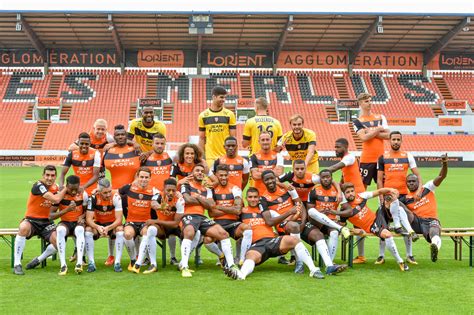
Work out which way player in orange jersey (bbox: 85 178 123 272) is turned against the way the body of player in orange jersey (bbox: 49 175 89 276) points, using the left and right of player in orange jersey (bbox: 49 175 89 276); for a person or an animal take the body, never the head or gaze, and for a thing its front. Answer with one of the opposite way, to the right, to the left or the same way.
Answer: the same way

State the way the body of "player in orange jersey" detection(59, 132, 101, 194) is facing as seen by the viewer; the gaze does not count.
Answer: toward the camera

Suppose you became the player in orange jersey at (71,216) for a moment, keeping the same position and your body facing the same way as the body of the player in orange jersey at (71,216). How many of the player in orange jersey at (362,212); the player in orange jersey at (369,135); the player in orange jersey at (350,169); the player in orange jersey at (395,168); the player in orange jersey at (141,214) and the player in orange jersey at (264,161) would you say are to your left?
6

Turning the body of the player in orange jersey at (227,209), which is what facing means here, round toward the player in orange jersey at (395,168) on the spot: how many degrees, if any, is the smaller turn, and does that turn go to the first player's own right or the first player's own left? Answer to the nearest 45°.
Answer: approximately 90° to the first player's own left

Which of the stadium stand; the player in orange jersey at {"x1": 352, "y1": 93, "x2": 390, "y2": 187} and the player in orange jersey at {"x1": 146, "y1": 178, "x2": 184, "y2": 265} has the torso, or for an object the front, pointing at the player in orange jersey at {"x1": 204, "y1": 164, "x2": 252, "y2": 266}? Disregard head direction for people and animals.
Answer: the stadium stand

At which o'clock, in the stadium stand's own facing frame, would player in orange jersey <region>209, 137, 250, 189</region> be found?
The player in orange jersey is roughly at 12 o'clock from the stadium stand.

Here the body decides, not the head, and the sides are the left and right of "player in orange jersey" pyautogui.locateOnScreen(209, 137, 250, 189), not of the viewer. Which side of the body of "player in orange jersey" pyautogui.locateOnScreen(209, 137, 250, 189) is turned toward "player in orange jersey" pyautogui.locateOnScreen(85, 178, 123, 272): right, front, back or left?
right

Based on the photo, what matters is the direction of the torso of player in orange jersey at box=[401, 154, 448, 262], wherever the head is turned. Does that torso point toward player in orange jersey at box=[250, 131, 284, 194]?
no

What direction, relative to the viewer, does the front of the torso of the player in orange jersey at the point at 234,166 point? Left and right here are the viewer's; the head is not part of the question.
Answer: facing the viewer

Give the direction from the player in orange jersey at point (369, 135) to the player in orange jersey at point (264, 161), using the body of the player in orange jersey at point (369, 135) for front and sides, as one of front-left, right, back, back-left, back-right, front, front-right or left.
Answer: right

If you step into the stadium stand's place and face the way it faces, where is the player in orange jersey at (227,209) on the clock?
The player in orange jersey is roughly at 12 o'clock from the stadium stand.

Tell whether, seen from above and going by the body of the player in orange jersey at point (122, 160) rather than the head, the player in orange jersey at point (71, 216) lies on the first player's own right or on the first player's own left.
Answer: on the first player's own right

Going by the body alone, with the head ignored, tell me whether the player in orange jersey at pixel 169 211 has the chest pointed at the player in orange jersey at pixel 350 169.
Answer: no

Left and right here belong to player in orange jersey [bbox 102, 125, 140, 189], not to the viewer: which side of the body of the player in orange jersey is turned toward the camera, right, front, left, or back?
front

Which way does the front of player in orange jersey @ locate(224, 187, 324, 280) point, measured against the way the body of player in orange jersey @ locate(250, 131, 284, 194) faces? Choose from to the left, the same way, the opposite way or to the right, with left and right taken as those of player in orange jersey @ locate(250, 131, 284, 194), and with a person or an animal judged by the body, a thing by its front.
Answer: the same way

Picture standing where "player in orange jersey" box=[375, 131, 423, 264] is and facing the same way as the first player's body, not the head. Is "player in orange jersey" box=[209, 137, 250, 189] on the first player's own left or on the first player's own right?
on the first player's own right

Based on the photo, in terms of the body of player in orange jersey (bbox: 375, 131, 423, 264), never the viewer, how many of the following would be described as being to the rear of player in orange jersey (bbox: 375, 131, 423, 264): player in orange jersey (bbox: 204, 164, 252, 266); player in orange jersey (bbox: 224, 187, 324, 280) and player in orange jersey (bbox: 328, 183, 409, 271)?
0

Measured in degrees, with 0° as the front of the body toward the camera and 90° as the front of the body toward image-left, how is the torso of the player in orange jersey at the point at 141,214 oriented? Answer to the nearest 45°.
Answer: approximately 0°
